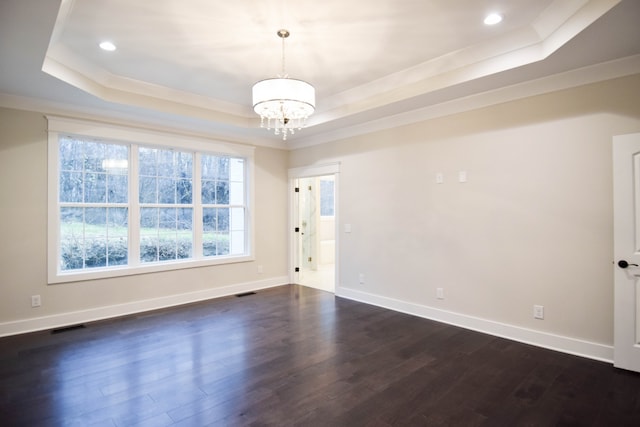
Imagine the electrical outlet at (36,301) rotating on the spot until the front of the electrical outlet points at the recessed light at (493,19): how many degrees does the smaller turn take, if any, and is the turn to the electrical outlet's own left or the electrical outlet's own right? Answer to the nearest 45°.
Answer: approximately 45° to the electrical outlet's own left

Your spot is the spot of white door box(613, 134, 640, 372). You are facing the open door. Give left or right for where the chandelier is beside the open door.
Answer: left

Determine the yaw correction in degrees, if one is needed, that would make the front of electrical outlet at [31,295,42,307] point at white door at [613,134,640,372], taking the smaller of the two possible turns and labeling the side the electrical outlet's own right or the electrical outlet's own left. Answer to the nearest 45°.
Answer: approximately 45° to the electrical outlet's own left
